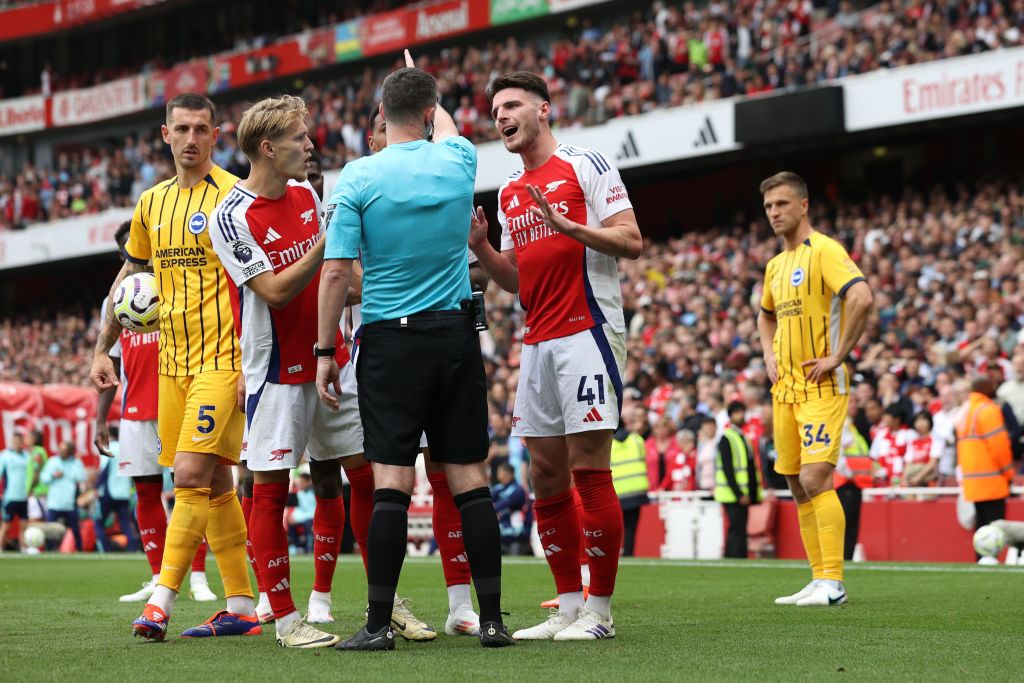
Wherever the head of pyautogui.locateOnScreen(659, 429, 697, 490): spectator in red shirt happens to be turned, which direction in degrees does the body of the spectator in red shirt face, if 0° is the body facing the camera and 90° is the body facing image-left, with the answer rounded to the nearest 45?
approximately 0°

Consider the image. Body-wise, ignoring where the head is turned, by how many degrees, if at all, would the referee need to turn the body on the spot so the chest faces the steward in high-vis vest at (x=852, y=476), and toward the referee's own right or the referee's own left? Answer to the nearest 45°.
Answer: approximately 45° to the referee's own right

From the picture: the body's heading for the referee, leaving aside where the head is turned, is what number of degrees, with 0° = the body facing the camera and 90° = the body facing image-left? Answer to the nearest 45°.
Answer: approximately 180°

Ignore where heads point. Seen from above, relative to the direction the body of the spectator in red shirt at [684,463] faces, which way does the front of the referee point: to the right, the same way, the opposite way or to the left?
the opposite way

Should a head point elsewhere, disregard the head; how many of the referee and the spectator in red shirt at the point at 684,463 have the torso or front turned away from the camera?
1

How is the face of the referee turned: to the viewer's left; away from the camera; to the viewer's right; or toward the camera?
away from the camera

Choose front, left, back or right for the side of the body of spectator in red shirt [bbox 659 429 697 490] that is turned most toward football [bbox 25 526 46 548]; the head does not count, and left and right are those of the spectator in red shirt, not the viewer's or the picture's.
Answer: right

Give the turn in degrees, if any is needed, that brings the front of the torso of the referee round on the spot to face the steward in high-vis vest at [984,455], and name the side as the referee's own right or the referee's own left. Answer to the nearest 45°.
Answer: approximately 45° to the referee's own right
